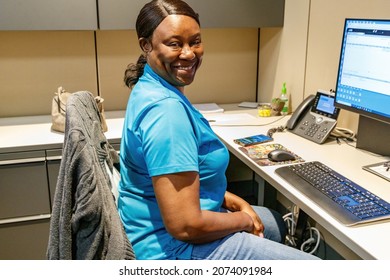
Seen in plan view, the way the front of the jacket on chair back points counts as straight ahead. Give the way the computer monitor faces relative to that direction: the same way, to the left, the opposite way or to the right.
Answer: the opposite way

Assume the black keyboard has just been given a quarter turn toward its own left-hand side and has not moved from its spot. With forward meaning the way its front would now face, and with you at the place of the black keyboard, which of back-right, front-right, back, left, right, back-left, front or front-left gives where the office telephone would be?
back-left

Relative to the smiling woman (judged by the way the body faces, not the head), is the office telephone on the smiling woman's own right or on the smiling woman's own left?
on the smiling woman's own left

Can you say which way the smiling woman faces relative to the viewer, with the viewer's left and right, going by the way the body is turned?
facing to the right of the viewer

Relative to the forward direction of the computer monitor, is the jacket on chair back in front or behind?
in front

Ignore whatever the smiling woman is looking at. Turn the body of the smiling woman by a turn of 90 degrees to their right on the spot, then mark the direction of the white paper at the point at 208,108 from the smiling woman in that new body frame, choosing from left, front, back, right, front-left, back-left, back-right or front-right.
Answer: back

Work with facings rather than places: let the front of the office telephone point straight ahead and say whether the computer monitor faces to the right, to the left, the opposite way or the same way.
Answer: the same way

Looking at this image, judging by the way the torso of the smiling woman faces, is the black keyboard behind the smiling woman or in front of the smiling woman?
in front

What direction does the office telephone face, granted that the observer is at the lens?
facing the viewer and to the left of the viewer
